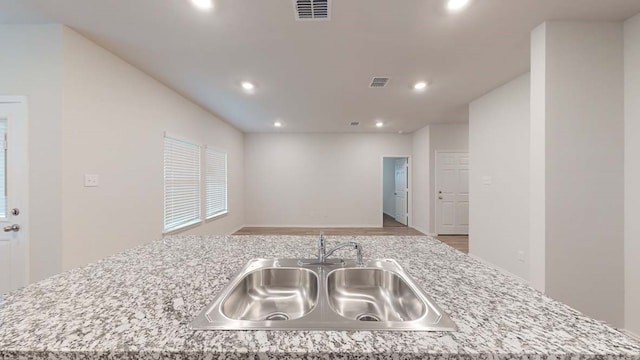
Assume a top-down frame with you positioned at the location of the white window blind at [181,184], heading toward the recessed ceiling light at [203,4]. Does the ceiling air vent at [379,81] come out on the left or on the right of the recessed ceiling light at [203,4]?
left

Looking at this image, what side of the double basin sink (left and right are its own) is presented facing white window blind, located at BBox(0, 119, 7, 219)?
right

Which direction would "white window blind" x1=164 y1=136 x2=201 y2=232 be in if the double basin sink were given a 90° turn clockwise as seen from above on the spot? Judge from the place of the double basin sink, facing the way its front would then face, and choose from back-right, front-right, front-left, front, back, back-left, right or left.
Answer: front-right

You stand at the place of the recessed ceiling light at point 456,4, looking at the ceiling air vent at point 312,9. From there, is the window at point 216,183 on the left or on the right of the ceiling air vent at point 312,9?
right

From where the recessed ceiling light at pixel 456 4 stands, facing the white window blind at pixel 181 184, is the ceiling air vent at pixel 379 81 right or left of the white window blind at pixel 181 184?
right

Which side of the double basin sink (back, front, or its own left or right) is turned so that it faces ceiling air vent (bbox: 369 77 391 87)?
back

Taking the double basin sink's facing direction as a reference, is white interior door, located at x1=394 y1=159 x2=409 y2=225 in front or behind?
behind

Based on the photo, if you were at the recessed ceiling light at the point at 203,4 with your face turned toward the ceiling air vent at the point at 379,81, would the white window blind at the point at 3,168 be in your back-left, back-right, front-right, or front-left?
back-left

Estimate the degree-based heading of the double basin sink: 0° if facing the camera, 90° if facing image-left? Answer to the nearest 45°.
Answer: approximately 0°

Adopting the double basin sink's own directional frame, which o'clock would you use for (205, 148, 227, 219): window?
The window is roughly at 5 o'clock from the double basin sink.

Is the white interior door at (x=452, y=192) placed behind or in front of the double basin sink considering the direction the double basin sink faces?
behind
